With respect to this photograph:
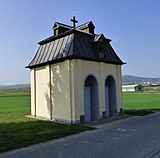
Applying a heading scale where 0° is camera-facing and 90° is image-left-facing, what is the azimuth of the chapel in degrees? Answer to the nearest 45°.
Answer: approximately 315°
